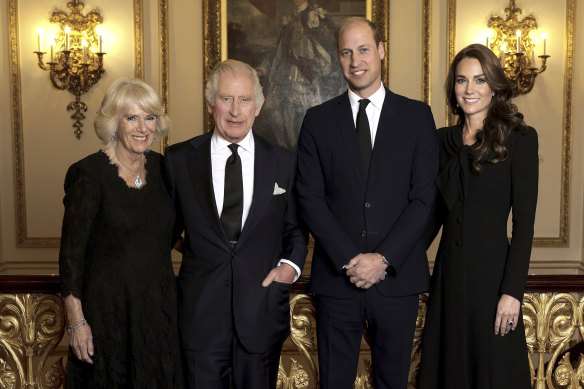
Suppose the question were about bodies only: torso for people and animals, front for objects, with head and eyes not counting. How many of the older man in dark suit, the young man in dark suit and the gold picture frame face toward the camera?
3

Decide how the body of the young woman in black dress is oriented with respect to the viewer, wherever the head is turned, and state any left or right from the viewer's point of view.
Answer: facing the viewer and to the left of the viewer

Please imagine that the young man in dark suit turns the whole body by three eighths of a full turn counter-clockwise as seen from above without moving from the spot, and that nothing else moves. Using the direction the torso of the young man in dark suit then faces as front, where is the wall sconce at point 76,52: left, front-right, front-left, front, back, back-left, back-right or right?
left

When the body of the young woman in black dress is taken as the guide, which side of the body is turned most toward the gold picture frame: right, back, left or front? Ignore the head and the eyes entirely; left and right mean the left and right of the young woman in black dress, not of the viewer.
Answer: right

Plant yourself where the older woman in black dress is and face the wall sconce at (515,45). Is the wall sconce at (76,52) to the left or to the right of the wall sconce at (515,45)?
left

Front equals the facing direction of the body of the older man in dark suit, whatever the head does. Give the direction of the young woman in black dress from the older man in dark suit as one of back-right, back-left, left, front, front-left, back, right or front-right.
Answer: left

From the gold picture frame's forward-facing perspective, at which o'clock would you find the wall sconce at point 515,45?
The wall sconce is roughly at 9 o'clock from the gold picture frame.

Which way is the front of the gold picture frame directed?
toward the camera

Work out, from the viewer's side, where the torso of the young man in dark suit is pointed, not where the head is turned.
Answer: toward the camera

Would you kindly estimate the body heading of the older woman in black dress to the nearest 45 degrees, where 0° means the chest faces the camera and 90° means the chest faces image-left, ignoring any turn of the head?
approximately 315°

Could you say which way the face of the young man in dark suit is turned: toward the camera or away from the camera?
toward the camera

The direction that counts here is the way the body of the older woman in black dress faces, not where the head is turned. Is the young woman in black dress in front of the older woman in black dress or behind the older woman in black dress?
in front

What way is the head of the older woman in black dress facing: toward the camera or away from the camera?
toward the camera

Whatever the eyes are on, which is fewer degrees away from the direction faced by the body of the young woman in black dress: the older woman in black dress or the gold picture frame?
the older woman in black dress

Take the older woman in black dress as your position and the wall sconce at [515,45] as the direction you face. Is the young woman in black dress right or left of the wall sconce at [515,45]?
right

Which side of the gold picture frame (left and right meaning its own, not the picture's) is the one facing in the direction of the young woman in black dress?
front

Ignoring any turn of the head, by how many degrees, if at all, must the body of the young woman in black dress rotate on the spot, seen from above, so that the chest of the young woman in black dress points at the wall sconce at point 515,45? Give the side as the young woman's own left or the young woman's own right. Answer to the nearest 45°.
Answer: approximately 135° to the young woman's own right
